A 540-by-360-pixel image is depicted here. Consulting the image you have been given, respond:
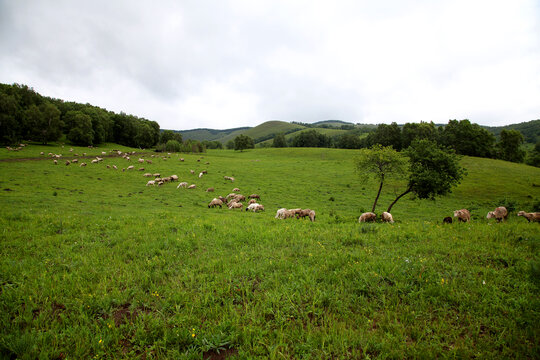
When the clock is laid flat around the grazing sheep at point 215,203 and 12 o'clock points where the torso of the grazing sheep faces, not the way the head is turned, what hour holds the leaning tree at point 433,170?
The leaning tree is roughly at 7 o'clock from the grazing sheep.

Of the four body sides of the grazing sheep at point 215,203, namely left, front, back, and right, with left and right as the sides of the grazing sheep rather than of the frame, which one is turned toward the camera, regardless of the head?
left
